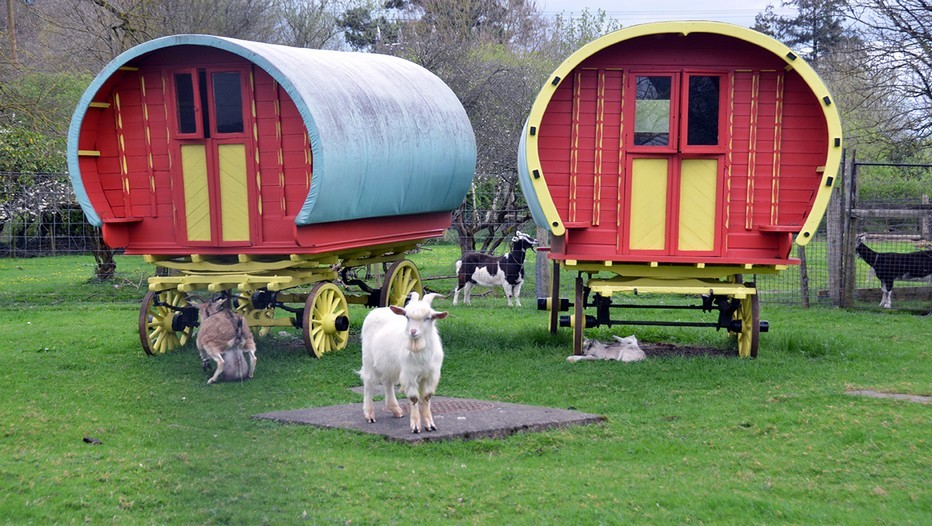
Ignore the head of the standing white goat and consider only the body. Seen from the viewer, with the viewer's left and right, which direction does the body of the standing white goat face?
facing the viewer and to the right of the viewer

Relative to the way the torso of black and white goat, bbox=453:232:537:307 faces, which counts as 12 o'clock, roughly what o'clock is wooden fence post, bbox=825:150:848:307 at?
The wooden fence post is roughly at 12 o'clock from the black and white goat.

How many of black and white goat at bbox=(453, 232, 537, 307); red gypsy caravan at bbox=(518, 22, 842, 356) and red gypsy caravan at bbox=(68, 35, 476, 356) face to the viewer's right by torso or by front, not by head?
1

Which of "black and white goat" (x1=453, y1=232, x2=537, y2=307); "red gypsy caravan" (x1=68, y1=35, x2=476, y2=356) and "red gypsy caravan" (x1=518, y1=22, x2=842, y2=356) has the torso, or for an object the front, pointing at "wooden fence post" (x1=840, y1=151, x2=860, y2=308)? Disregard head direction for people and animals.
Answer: the black and white goat

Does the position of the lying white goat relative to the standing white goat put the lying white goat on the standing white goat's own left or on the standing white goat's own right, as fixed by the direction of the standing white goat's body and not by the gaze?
on the standing white goat's own left

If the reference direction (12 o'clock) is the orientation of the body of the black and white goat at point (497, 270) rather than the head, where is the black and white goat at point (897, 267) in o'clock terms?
the black and white goat at point (897, 267) is roughly at 12 o'clock from the black and white goat at point (497, 270).

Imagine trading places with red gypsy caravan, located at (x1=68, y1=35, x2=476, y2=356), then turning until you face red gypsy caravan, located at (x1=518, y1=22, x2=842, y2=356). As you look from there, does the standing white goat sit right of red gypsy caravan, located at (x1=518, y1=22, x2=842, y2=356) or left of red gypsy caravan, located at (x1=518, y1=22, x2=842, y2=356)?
right

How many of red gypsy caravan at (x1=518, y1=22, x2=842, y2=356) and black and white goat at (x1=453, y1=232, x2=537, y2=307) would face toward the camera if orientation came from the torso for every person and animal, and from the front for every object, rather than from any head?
1

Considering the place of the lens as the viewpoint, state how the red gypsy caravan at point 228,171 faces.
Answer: facing the viewer and to the left of the viewer

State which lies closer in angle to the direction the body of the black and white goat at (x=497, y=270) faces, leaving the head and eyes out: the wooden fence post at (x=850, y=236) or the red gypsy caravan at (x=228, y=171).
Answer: the wooden fence post

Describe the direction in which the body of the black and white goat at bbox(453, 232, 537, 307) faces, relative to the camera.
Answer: to the viewer's right

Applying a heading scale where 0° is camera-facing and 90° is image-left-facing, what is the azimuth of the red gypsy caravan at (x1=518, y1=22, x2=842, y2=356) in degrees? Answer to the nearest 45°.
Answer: approximately 0°

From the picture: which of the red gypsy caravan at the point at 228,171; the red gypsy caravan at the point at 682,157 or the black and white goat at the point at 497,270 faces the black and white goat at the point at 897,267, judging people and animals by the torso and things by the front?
the black and white goat at the point at 497,270
